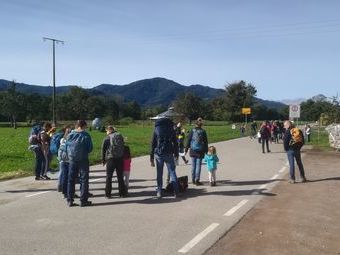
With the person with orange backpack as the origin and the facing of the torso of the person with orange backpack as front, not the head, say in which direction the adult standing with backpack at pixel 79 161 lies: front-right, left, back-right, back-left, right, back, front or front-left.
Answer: left

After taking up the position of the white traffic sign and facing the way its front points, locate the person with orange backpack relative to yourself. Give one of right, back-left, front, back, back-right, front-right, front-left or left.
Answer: front

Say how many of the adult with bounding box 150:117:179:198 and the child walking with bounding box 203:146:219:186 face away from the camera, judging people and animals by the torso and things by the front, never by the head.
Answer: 2

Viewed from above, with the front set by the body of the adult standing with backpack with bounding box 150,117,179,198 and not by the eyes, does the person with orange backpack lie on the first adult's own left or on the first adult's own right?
on the first adult's own right

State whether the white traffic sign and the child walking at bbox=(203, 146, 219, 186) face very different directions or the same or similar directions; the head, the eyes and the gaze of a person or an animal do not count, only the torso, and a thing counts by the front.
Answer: very different directions

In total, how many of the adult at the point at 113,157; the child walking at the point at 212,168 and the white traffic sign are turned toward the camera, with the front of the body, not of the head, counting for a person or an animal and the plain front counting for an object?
1

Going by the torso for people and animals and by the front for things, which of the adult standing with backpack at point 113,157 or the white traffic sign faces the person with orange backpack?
the white traffic sign

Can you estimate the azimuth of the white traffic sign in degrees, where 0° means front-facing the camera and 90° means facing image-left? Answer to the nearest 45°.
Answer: approximately 0°

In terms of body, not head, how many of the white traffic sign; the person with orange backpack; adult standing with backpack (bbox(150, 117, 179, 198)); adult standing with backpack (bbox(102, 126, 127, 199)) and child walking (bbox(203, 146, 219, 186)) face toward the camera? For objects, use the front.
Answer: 1

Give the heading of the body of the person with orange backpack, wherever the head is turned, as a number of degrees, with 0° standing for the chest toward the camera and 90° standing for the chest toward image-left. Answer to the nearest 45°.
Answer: approximately 135°

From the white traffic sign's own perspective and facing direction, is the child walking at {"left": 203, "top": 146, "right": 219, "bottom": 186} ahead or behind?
ahead

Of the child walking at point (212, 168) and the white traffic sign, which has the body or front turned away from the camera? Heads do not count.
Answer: the child walking

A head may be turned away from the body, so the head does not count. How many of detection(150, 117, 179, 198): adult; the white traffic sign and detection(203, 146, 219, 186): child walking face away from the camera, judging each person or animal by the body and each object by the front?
2

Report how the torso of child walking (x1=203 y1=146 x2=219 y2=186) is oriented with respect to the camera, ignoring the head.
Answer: away from the camera

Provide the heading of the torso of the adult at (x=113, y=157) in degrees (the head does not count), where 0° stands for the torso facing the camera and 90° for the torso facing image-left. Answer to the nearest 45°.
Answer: approximately 135°

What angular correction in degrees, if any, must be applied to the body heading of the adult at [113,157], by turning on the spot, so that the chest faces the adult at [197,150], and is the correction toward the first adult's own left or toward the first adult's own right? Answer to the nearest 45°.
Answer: approximately 90° to the first adult's own right

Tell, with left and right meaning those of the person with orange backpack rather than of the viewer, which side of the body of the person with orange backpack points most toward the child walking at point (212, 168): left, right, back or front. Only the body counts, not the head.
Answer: front
